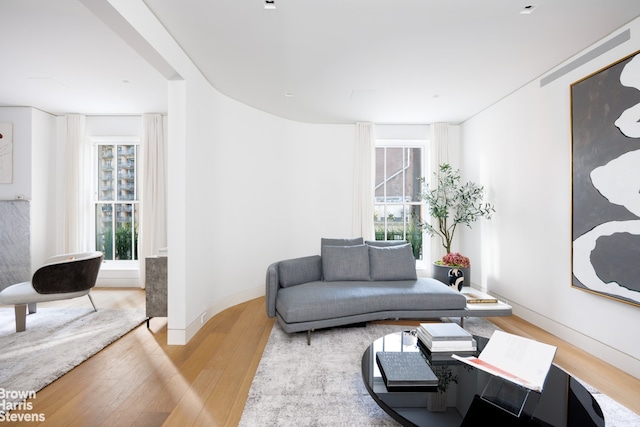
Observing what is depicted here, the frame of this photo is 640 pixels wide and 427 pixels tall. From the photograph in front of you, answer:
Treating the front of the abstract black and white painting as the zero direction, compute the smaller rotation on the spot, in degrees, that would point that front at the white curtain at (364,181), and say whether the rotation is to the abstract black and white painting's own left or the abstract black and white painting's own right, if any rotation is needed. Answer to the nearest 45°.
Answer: approximately 45° to the abstract black and white painting's own right

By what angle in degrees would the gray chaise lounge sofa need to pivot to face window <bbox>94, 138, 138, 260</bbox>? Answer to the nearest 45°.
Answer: approximately 90° to its right

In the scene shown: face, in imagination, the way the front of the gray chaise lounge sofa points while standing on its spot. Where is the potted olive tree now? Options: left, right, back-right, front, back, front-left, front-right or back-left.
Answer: back-left

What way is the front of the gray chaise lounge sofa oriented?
toward the camera

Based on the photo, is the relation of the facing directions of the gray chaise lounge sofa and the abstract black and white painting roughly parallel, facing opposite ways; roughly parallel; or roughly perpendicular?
roughly perpendicular

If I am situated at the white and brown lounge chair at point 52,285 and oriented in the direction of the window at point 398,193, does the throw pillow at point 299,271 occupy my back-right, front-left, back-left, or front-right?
front-right

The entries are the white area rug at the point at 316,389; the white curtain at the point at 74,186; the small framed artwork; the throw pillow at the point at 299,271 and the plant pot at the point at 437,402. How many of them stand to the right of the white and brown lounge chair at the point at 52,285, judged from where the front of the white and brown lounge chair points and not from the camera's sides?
2

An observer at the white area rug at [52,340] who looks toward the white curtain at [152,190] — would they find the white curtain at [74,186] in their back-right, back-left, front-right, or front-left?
front-left

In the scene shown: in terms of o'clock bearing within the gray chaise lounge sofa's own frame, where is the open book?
The open book is roughly at 11 o'clock from the gray chaise lounge sofa.

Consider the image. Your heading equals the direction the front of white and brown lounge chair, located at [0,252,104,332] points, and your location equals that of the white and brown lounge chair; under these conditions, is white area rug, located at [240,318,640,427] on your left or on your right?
on your left

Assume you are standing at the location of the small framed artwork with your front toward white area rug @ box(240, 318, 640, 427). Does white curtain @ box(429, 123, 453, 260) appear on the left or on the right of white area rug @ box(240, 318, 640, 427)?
left

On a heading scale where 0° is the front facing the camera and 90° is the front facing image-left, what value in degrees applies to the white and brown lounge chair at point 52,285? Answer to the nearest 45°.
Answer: approximately 90°

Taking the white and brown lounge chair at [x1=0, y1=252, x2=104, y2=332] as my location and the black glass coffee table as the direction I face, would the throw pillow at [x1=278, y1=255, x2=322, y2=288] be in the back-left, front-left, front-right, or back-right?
front-left

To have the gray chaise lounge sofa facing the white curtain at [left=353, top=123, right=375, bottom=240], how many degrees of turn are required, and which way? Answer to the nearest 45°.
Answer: approximately 180°
